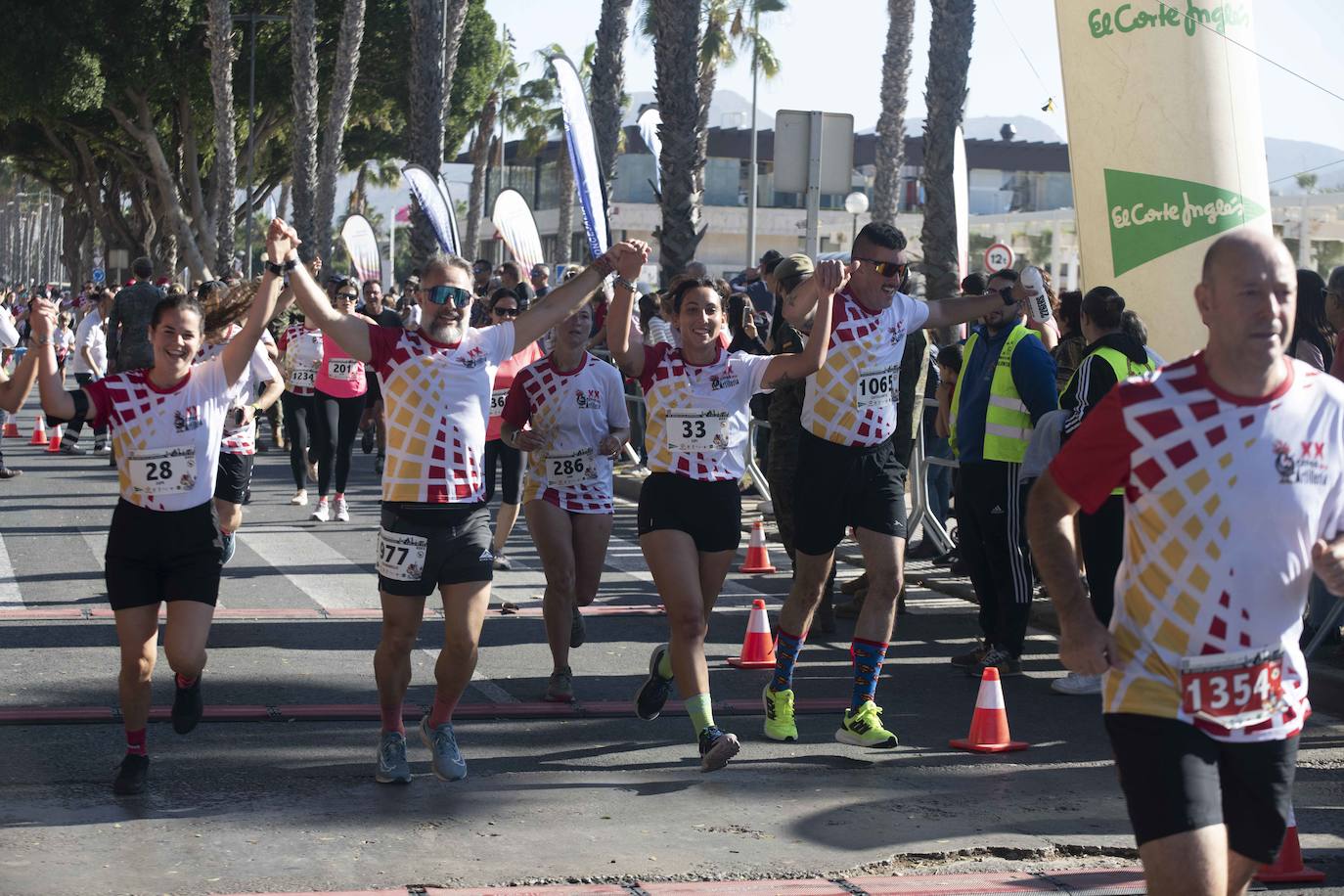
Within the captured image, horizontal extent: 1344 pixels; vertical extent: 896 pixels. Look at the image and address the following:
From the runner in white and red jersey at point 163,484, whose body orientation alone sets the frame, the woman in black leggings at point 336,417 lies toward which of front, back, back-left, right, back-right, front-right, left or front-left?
back

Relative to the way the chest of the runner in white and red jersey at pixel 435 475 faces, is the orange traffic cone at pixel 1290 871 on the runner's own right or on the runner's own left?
on the runner's own left

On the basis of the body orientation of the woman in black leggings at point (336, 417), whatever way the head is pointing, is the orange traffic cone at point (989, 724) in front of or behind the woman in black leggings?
in front

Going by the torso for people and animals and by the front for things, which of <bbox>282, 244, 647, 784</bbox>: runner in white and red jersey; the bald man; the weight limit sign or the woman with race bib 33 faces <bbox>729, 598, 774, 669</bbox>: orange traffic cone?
the weight limit sign

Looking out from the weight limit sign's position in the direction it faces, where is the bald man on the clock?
The bald man is roughly at 12 o'clock from the weight limit sign.

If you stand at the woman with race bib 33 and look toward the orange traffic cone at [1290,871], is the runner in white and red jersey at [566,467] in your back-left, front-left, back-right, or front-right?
back-left

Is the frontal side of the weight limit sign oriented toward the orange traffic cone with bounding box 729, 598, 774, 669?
yes

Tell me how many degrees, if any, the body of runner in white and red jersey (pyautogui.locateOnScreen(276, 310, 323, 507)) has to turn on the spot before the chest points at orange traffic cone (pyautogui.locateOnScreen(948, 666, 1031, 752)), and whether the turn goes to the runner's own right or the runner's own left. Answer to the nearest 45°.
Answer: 0° — they already face it

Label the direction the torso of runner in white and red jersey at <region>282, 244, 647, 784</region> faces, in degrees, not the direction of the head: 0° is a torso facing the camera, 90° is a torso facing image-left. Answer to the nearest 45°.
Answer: approximately 0°

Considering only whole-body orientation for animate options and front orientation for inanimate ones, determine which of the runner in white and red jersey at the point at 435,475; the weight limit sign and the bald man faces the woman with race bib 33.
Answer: the weight limit sign
